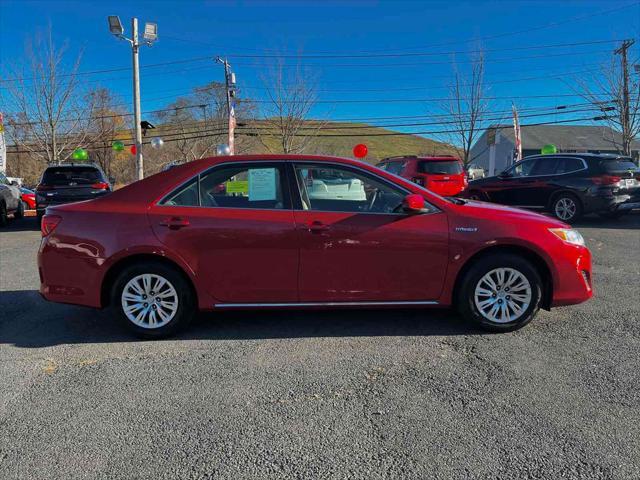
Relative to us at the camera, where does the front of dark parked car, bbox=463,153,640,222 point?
facing away from the viewer and to the left of the viewer

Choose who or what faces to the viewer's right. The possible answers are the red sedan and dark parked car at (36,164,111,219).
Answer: the red sedan

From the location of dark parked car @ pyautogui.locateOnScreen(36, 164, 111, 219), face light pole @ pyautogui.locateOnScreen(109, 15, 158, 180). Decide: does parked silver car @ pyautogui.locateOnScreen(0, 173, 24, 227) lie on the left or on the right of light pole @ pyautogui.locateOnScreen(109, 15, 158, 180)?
left

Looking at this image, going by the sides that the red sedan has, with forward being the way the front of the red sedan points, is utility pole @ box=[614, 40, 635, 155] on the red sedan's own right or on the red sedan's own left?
on the red sedan's own left

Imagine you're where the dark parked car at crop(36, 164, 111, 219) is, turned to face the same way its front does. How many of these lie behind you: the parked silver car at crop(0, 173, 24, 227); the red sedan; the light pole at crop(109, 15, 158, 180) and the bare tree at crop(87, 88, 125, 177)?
1

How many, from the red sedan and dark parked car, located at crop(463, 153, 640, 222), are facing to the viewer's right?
1

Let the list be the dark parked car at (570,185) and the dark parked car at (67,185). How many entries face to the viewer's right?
0

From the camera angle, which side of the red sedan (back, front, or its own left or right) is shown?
right

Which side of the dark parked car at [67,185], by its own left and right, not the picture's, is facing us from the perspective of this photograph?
back

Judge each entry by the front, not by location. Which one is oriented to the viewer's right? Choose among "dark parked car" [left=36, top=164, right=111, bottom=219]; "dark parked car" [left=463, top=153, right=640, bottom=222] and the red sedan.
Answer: the red sedan

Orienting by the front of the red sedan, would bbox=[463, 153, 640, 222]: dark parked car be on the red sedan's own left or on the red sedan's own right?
on the red sedan's own left

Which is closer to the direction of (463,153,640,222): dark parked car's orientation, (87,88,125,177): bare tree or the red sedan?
the bare tree

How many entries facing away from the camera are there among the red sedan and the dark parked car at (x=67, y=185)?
1

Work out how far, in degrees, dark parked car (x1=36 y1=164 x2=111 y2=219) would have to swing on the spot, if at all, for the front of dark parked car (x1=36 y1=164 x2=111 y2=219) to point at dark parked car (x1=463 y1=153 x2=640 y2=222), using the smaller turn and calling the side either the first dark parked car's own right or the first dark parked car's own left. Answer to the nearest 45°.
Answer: approximately 135° to the first dark parked car's own right

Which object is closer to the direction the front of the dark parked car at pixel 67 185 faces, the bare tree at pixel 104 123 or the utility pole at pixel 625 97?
the bare tree
